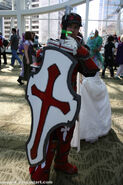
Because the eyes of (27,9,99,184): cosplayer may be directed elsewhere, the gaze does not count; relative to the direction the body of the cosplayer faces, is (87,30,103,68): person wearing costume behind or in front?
behind

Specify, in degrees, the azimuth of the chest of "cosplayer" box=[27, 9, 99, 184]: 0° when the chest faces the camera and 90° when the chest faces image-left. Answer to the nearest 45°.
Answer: approximately 0°

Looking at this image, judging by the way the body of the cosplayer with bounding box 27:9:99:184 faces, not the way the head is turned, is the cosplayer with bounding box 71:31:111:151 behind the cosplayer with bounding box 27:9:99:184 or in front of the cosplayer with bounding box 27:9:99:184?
behind
